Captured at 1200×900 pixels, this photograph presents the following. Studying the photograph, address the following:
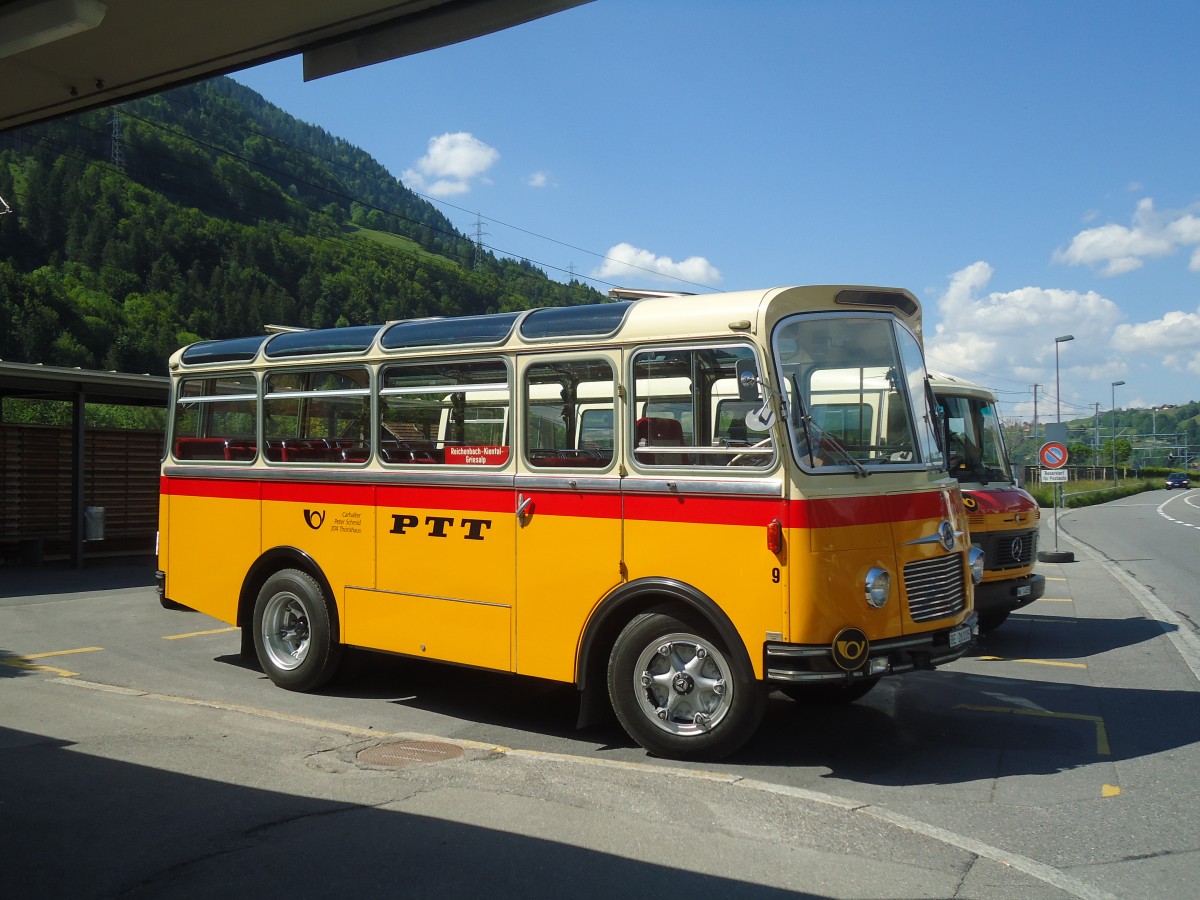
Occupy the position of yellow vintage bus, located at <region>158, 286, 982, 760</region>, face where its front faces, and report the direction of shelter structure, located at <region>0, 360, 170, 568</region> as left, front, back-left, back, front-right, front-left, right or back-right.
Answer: back

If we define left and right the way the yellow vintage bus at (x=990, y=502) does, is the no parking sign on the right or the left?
on its left

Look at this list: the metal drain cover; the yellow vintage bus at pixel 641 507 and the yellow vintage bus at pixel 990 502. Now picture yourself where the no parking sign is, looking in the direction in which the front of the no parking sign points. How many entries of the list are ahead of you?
3

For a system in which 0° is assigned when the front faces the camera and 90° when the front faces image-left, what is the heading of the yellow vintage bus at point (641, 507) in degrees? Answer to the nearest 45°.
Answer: approximately 315°

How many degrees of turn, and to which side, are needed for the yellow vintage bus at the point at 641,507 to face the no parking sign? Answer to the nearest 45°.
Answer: approximately 90° to its left

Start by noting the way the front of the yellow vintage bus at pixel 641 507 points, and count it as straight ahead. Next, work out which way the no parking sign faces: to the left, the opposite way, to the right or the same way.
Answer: to the right

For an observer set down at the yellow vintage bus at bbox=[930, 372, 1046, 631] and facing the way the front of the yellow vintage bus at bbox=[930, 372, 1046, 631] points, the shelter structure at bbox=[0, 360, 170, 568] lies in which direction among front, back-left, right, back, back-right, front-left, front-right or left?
back-right

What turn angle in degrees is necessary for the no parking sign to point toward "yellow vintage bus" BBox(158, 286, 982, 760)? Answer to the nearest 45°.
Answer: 0° — it already faces it
